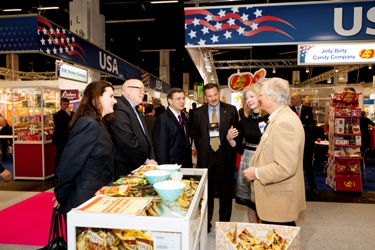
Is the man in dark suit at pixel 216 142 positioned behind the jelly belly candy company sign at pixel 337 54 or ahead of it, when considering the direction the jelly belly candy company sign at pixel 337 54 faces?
ahead

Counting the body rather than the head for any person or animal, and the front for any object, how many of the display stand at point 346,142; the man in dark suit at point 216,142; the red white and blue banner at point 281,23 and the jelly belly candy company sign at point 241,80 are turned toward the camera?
4

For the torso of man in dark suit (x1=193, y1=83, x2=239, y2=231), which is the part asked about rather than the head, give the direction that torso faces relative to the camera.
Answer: toward the camera

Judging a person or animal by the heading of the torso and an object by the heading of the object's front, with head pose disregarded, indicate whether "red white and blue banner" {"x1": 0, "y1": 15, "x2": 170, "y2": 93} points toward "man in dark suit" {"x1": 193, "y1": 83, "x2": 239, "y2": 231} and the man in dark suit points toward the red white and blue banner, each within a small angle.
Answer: no

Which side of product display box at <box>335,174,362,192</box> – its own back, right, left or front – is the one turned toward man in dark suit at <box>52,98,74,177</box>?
right

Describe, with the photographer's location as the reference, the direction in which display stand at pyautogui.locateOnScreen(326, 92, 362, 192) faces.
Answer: facing the viewer

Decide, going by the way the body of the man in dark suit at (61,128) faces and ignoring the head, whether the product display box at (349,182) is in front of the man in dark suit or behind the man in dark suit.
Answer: in front

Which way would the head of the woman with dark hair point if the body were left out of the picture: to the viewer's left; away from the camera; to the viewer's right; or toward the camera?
to the viewer's right

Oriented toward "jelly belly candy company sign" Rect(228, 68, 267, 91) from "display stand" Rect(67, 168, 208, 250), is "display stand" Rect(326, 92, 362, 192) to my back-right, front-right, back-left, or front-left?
front-right

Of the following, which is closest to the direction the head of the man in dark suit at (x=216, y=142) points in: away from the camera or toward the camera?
toward the camera

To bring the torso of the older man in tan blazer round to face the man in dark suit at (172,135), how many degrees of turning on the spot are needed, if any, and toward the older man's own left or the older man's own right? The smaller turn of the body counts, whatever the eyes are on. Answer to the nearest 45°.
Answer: approximately 45° to the older man's own right

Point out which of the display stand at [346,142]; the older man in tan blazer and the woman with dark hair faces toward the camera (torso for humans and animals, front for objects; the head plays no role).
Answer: the display stand

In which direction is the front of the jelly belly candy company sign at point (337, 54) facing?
toward the camera

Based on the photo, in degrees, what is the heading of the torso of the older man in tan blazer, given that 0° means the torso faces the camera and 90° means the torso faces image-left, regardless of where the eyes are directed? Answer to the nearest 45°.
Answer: approximately 90°

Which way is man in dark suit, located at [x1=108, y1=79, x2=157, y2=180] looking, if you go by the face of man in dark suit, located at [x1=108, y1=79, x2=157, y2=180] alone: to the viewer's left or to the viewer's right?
to the viewer's right

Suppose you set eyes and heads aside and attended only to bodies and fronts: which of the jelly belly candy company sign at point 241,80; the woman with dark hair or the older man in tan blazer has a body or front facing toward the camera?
the jelly belly candy company sign

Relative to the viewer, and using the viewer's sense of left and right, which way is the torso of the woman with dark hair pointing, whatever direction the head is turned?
facing to the right of the viewer
